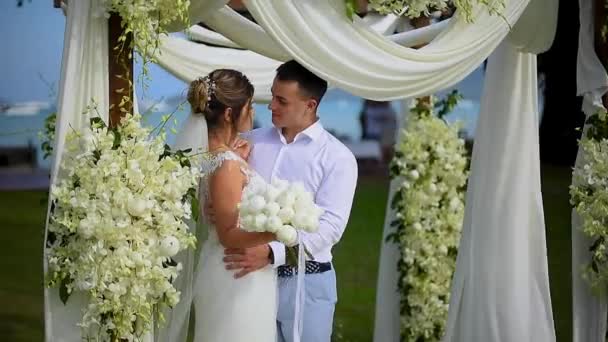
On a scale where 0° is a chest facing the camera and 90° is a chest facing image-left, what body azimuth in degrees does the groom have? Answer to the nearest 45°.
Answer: approximately 45°

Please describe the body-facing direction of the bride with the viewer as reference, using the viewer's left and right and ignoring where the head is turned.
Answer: facing to the right of the viewer

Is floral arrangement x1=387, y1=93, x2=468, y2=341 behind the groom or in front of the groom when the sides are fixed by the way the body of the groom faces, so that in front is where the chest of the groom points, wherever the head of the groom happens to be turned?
behind

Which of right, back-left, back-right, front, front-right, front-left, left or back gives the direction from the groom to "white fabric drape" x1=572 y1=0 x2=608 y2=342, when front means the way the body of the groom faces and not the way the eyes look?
back

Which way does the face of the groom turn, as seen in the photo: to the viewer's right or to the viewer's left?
to the viewer's left

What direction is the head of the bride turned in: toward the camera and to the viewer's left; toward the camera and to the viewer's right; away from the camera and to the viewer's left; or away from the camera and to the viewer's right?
away from the camera and to the viewer's right

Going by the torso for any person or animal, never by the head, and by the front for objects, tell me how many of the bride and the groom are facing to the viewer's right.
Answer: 1

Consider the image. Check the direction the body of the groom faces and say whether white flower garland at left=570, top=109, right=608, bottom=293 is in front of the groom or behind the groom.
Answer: behind
